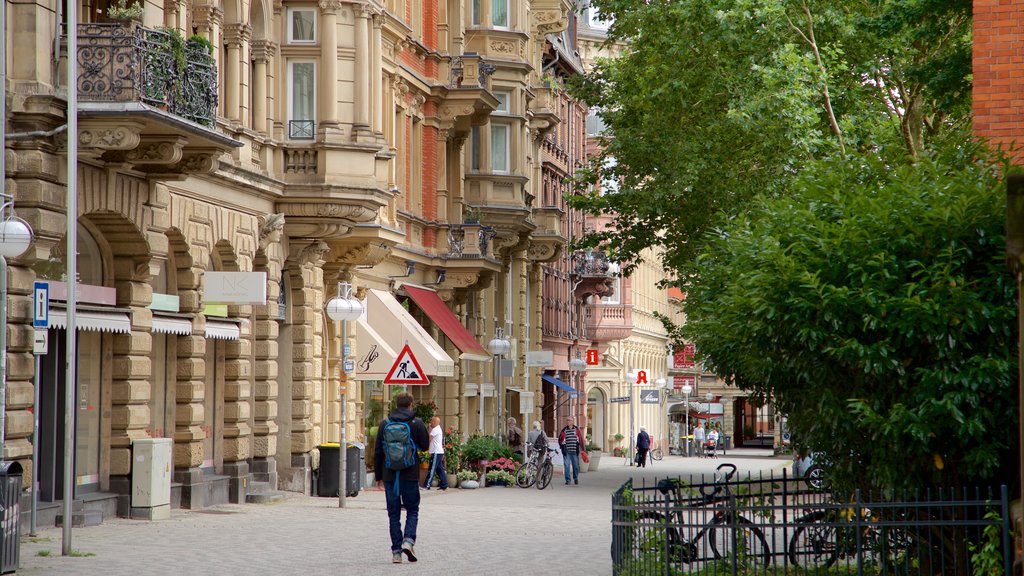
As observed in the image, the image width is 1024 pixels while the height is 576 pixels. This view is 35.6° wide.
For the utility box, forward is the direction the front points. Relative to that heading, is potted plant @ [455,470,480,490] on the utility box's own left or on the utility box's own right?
on the utility box's own left

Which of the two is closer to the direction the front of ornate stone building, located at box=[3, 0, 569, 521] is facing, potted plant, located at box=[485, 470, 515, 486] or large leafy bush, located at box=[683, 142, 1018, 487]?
the large leafy bush

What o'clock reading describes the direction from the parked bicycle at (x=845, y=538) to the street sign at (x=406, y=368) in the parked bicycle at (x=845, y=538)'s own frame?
The street sign is roughly at 8 o'clock from the parked bicycle.

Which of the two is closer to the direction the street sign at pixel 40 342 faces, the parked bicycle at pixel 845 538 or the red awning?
the parked bicycle

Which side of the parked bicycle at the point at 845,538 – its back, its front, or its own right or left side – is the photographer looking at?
right

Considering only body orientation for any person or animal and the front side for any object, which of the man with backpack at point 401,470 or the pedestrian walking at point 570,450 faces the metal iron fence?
the pedestrian walking

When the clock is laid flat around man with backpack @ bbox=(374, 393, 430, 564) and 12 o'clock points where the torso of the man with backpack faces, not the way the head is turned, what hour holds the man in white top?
The man in white top is roughly at 12 o'clock from the man with backpack.

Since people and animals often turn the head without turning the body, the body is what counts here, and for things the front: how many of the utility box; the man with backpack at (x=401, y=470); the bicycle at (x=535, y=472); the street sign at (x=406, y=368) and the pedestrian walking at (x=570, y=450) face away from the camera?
1

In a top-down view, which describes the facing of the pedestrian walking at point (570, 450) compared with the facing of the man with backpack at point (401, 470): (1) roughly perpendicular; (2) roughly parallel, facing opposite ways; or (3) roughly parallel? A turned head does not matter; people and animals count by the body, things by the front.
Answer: roughly parallel, facing opposite ways

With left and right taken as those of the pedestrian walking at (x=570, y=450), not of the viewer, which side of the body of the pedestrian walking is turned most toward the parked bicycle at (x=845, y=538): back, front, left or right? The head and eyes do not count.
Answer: front

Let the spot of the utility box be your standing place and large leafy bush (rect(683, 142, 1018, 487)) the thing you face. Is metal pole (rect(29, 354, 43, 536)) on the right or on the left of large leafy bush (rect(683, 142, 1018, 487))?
right

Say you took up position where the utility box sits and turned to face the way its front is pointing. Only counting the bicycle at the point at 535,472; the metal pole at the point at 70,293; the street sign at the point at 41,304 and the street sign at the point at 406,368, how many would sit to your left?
2

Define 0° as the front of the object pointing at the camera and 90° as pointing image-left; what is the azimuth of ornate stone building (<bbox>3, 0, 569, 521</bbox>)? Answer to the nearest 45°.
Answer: approximately 315°

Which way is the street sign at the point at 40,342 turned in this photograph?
toward the camera

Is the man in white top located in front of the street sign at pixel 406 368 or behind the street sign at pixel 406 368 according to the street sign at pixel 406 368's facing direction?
behind
